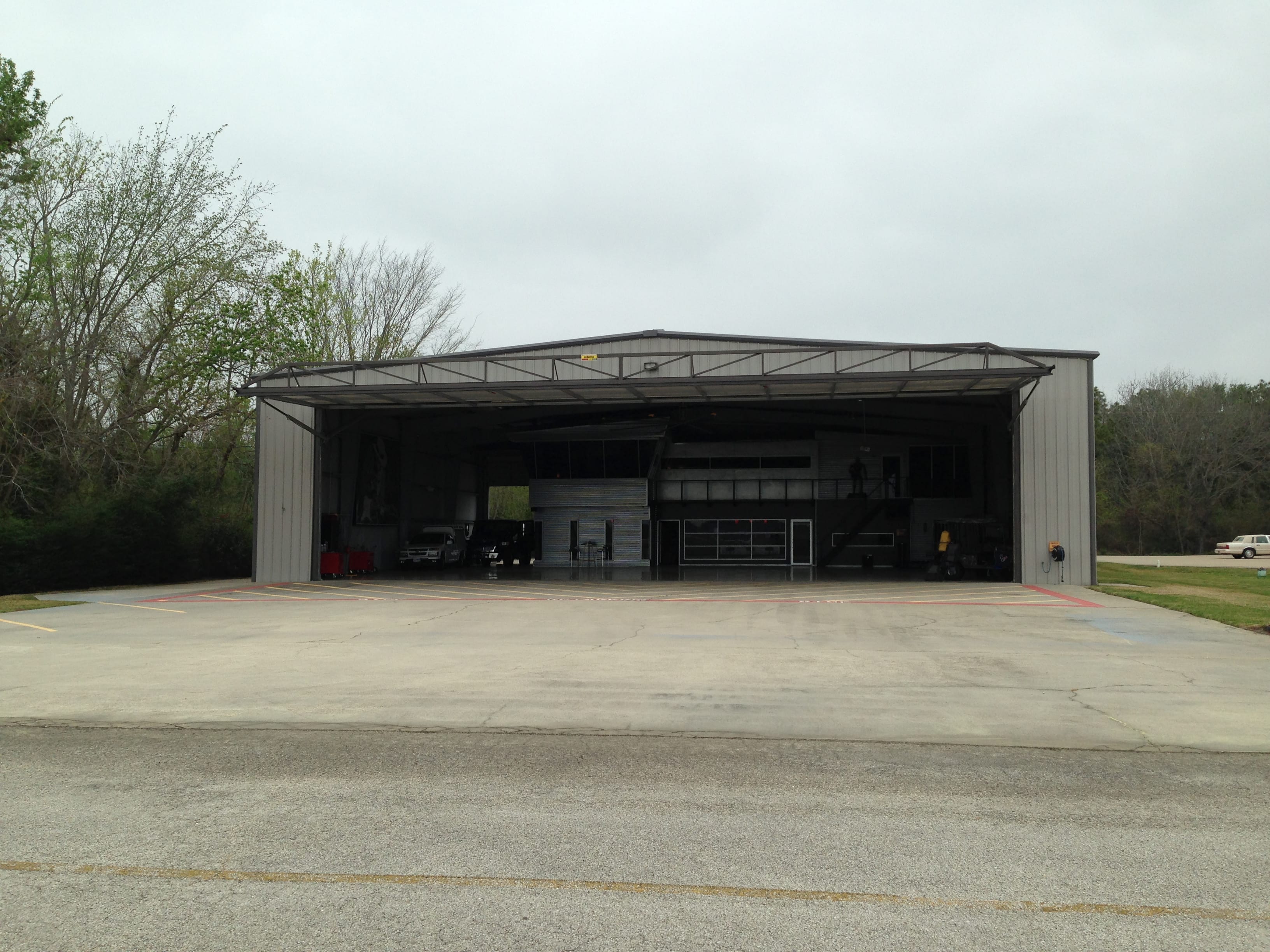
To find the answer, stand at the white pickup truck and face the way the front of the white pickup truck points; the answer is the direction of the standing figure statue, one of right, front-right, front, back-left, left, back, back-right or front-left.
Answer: back-left

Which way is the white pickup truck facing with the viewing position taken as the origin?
facing the viewer and to the left of the viewer

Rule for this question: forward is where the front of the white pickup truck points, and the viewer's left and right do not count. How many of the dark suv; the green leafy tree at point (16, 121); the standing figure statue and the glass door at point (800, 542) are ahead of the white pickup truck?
1

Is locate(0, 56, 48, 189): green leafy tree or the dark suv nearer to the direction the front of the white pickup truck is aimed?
the green leafy tree

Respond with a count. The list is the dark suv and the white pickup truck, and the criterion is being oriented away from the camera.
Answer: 0

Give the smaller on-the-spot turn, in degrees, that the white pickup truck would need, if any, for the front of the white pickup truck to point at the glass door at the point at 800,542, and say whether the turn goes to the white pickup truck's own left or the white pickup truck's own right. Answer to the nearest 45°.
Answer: approximately 135° to the white pickup truck's own left

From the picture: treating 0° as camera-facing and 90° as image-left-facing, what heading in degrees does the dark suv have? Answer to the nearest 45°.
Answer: approximately 45°

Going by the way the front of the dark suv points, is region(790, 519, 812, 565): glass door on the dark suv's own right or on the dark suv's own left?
on the dark suv's own left

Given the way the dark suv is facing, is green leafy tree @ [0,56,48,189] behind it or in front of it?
in front
